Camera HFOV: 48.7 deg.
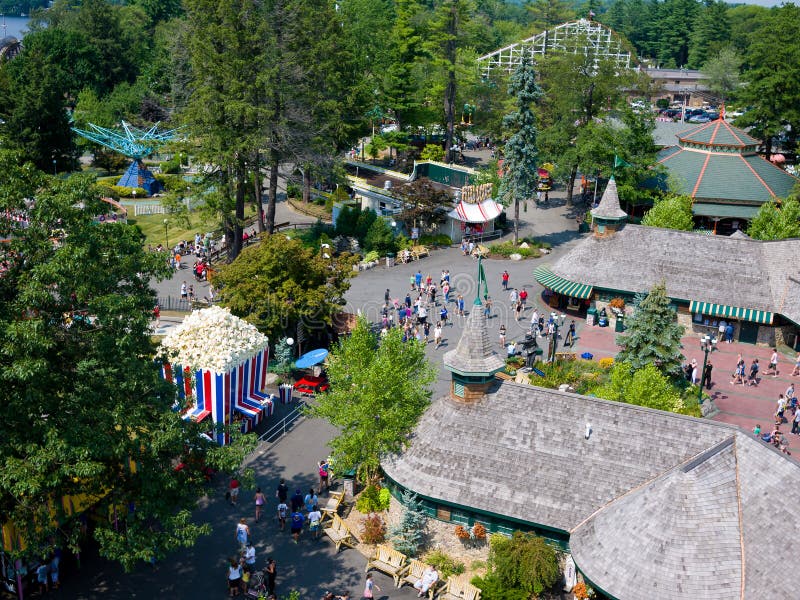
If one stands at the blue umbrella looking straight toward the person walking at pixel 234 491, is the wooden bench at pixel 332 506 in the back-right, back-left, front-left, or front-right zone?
front-left

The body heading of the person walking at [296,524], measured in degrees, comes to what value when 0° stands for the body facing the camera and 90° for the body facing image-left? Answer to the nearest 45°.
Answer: approximately 180°

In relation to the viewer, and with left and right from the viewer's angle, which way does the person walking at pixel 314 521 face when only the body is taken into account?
facing away from the viewer

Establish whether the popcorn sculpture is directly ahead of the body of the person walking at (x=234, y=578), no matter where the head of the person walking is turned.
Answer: yes

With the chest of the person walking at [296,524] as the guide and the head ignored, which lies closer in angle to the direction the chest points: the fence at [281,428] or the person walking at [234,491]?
the fence

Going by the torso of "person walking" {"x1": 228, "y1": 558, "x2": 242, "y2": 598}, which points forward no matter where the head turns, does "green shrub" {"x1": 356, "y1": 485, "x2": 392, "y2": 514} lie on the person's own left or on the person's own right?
on the person's own right

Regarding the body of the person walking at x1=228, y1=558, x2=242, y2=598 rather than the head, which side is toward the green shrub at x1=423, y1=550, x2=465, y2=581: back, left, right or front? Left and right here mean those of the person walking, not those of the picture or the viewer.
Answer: right

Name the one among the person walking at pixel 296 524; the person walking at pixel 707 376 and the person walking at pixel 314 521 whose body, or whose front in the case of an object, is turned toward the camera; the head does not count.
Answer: the person walking at pixel 707 376

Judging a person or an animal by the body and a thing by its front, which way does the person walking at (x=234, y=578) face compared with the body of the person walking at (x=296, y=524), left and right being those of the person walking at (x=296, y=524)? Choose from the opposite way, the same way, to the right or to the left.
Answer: the same way

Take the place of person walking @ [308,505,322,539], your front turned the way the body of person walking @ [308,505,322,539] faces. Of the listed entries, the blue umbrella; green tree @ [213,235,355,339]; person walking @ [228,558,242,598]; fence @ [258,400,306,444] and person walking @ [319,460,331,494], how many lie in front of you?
4

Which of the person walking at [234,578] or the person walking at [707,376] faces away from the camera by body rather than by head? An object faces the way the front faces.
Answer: the person walking at [234,578]

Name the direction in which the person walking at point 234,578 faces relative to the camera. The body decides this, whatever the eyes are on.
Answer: away from the camera

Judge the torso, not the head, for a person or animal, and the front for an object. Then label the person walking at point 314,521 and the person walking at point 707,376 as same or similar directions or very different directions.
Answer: very different directions

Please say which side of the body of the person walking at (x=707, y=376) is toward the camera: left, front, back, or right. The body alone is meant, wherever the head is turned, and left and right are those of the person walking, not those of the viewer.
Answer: front

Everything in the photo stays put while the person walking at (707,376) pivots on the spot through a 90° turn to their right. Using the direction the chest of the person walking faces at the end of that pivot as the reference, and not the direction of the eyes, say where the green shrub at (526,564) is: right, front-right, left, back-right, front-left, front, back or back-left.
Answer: left

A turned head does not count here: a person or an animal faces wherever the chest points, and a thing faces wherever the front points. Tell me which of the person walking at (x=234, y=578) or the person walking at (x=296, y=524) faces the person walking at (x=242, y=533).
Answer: the person walking at (x=234, y=578)
